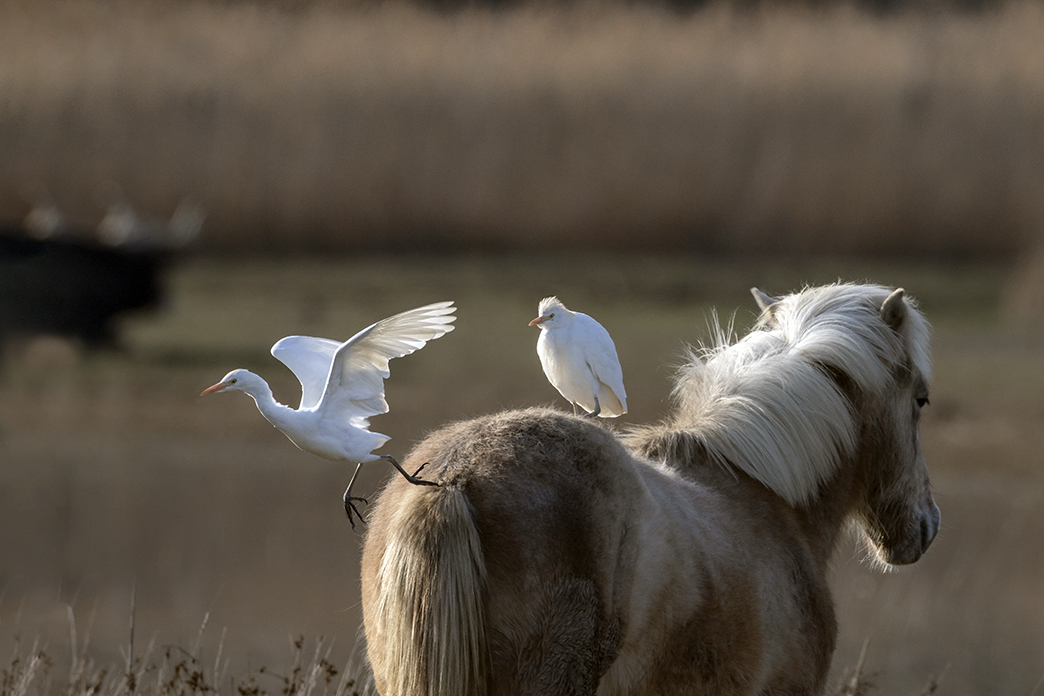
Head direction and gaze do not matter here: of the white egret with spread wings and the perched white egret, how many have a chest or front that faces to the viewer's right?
0

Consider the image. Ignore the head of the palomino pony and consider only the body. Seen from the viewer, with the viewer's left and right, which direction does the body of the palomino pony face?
facing away from the viewer and to the right of the viewer

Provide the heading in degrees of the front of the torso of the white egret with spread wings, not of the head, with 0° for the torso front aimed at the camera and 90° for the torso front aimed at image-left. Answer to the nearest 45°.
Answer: approximately 90°

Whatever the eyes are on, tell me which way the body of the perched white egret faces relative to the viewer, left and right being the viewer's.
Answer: facing the viewer and to the left of the viewer

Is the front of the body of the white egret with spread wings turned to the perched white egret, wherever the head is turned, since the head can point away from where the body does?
no
